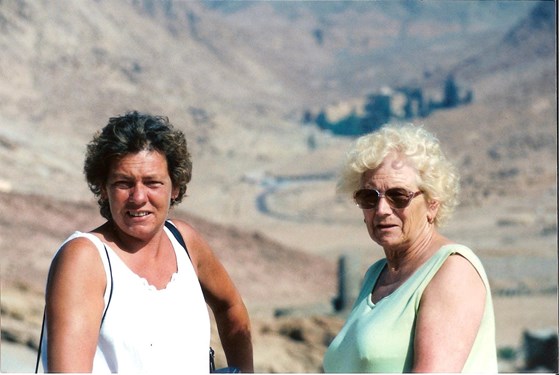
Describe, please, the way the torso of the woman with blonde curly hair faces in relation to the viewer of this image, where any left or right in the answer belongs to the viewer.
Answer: facing the viewer and to the left of the viewer

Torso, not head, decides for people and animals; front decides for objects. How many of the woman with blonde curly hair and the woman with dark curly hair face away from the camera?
0

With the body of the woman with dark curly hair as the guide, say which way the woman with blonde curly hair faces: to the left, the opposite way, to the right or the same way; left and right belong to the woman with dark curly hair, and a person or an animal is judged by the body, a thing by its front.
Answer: to the right

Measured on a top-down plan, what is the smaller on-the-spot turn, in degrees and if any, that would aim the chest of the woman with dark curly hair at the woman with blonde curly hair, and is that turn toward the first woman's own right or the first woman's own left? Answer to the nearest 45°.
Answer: approximately 45° to the first woman's own left

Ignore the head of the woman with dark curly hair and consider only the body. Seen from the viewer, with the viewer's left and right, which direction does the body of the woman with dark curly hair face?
facing the viewer and to the right of the viewer

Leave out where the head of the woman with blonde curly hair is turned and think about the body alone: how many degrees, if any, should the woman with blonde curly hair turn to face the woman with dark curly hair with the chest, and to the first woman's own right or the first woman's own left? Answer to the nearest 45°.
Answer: approximately 45° to the first woman's own right
